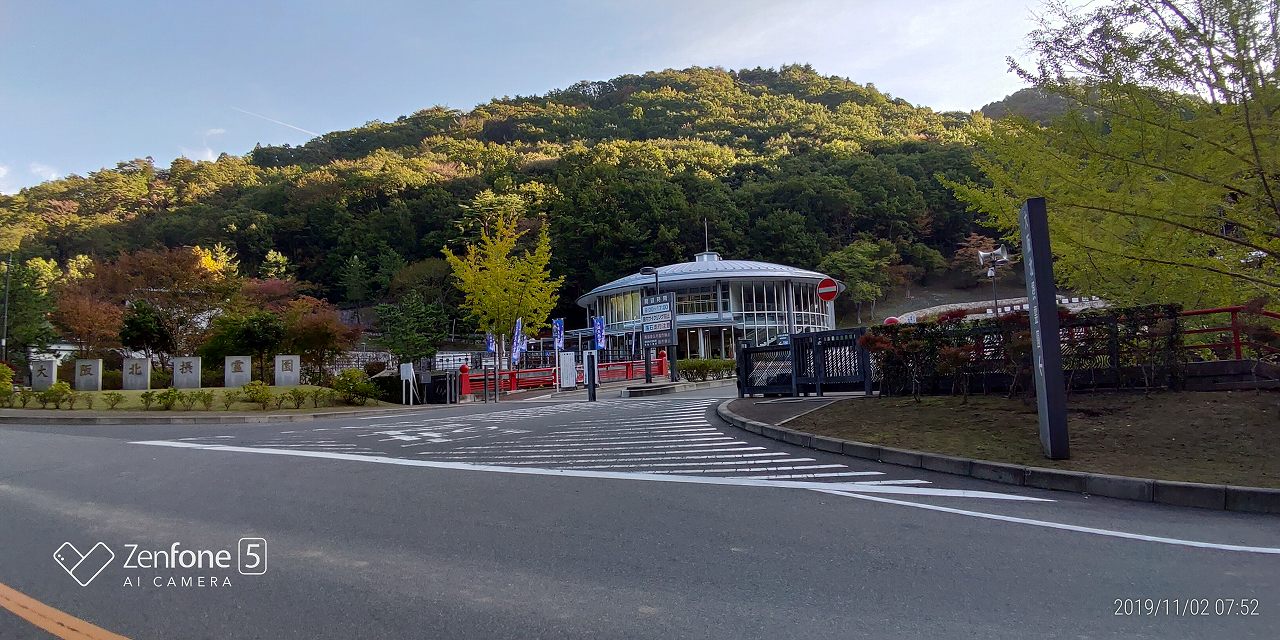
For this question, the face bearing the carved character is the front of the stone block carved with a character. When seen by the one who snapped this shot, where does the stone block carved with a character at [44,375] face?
facing the viewer

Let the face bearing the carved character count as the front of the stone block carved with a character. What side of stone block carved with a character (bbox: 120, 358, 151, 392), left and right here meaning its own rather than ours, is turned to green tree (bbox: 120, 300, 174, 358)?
back

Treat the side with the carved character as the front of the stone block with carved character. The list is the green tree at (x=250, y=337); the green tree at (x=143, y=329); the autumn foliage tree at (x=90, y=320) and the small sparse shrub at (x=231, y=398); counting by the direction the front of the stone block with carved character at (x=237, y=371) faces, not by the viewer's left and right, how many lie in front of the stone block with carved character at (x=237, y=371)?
1

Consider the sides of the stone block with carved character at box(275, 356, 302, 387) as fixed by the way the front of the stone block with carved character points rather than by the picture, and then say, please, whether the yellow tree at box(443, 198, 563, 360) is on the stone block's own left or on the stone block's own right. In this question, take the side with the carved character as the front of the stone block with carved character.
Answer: on the stone block's own left

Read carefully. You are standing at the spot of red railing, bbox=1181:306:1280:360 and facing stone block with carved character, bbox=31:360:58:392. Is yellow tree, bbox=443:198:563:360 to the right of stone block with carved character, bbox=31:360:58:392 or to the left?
right

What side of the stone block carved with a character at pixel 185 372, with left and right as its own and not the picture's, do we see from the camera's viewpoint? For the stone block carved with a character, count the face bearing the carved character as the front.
front

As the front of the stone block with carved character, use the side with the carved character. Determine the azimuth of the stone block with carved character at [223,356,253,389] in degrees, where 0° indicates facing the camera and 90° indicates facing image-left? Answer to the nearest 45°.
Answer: approximately 0°

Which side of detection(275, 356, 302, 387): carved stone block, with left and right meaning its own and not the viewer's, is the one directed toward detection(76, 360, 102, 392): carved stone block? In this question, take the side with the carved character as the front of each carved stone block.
right

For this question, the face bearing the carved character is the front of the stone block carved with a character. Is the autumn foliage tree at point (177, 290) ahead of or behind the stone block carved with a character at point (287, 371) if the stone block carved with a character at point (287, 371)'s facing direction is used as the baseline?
behind
